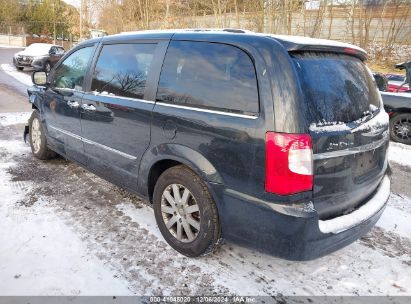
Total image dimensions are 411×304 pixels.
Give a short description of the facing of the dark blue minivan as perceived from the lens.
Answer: facing away from the viewer and to the left of the viewer

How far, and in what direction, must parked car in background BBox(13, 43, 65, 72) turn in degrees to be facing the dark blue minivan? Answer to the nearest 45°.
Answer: approximately 45° to its left

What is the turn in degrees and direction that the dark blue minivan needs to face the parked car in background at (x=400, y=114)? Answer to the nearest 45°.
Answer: approximately 90° to its right

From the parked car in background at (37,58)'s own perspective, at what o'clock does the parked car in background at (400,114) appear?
the parked car in background at (400,114) is roughly at 10 o'clock from the parked car in background at (37,58).

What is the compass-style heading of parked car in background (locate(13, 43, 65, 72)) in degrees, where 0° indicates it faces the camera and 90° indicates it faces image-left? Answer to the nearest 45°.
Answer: approximately 45°
